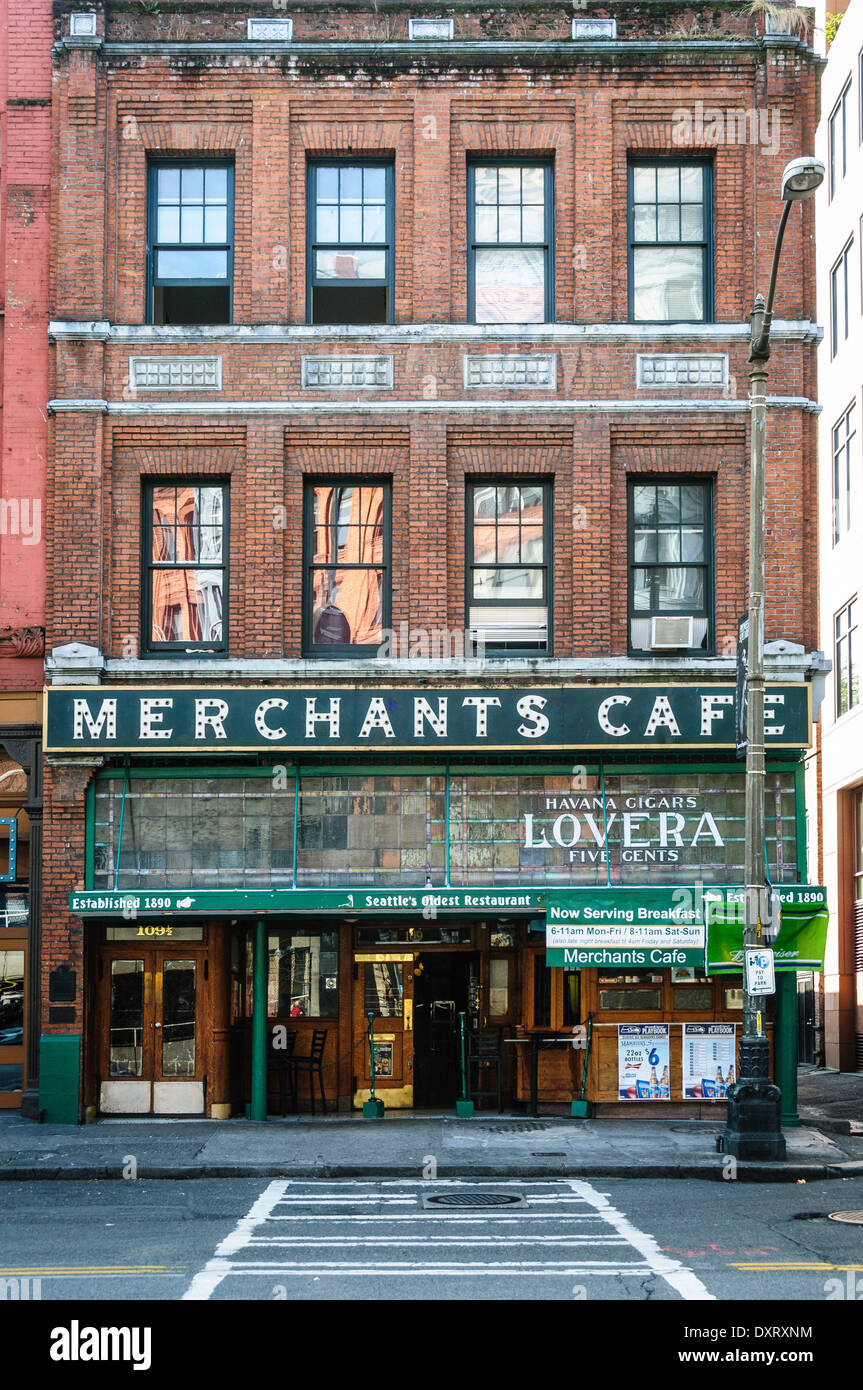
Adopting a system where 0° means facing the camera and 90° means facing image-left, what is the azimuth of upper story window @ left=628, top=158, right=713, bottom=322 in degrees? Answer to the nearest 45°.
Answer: approximately 0°

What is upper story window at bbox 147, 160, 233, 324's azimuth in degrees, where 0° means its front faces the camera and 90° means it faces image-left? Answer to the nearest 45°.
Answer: approximately 0°

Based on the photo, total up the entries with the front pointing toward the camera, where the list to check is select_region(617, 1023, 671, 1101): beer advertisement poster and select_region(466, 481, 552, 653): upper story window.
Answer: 2
